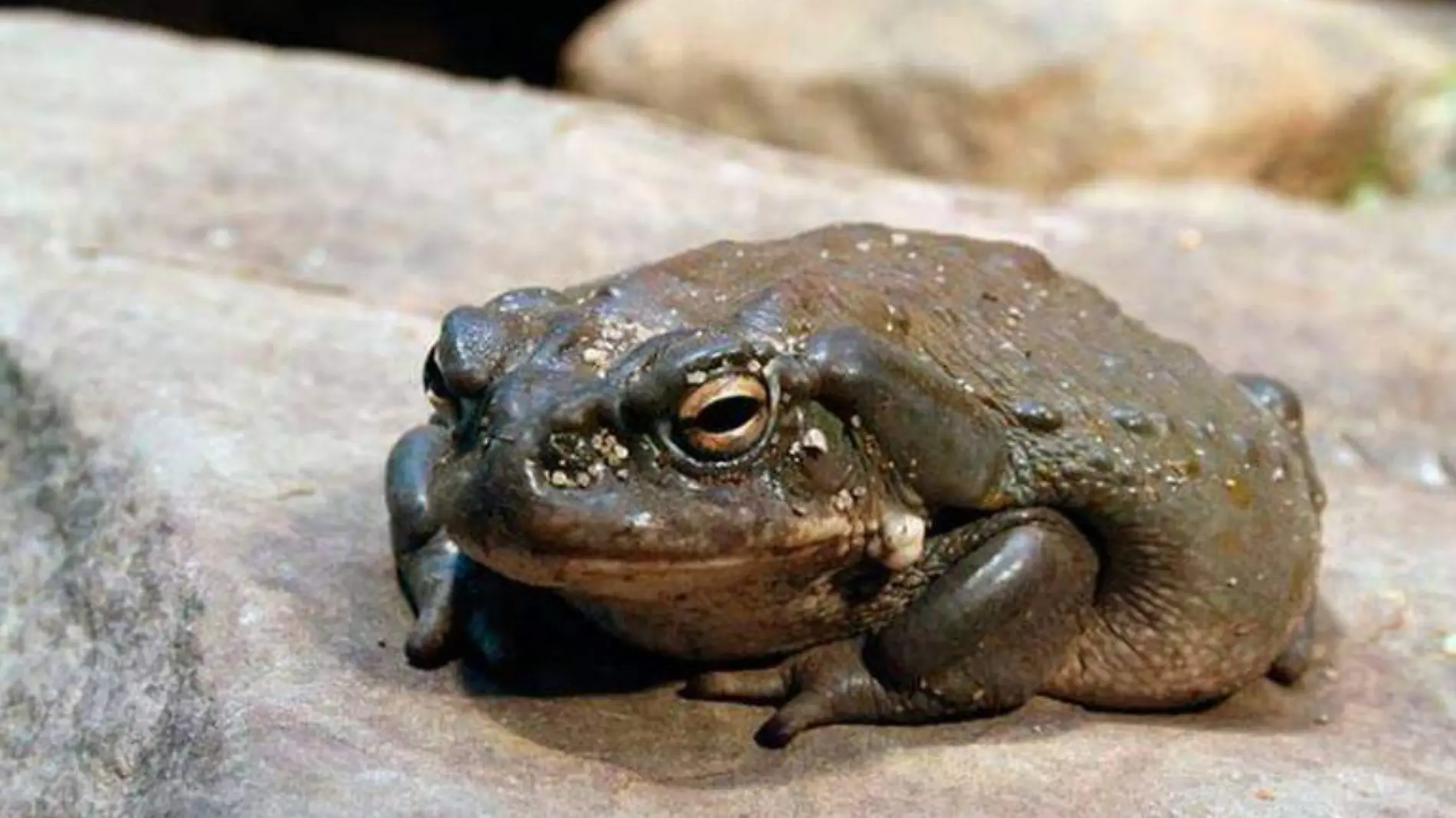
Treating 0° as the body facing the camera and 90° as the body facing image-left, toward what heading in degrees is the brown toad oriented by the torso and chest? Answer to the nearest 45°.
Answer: approximately 45°

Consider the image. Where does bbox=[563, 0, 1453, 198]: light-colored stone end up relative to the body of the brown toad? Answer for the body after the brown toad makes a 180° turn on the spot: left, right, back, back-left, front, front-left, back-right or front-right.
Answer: front-left
